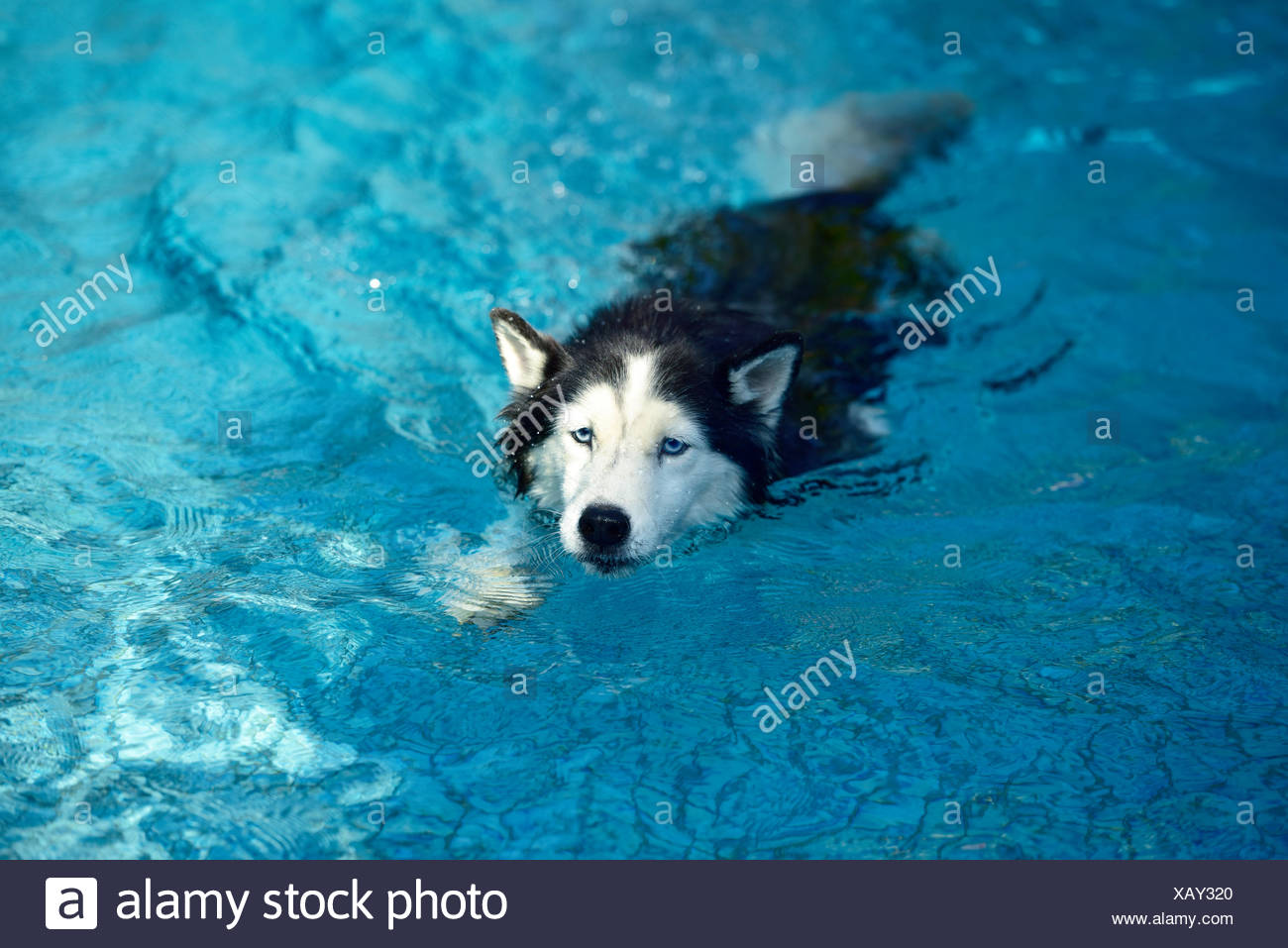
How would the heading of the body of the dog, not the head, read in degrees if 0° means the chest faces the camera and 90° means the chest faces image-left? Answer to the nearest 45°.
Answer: approximately 45°
